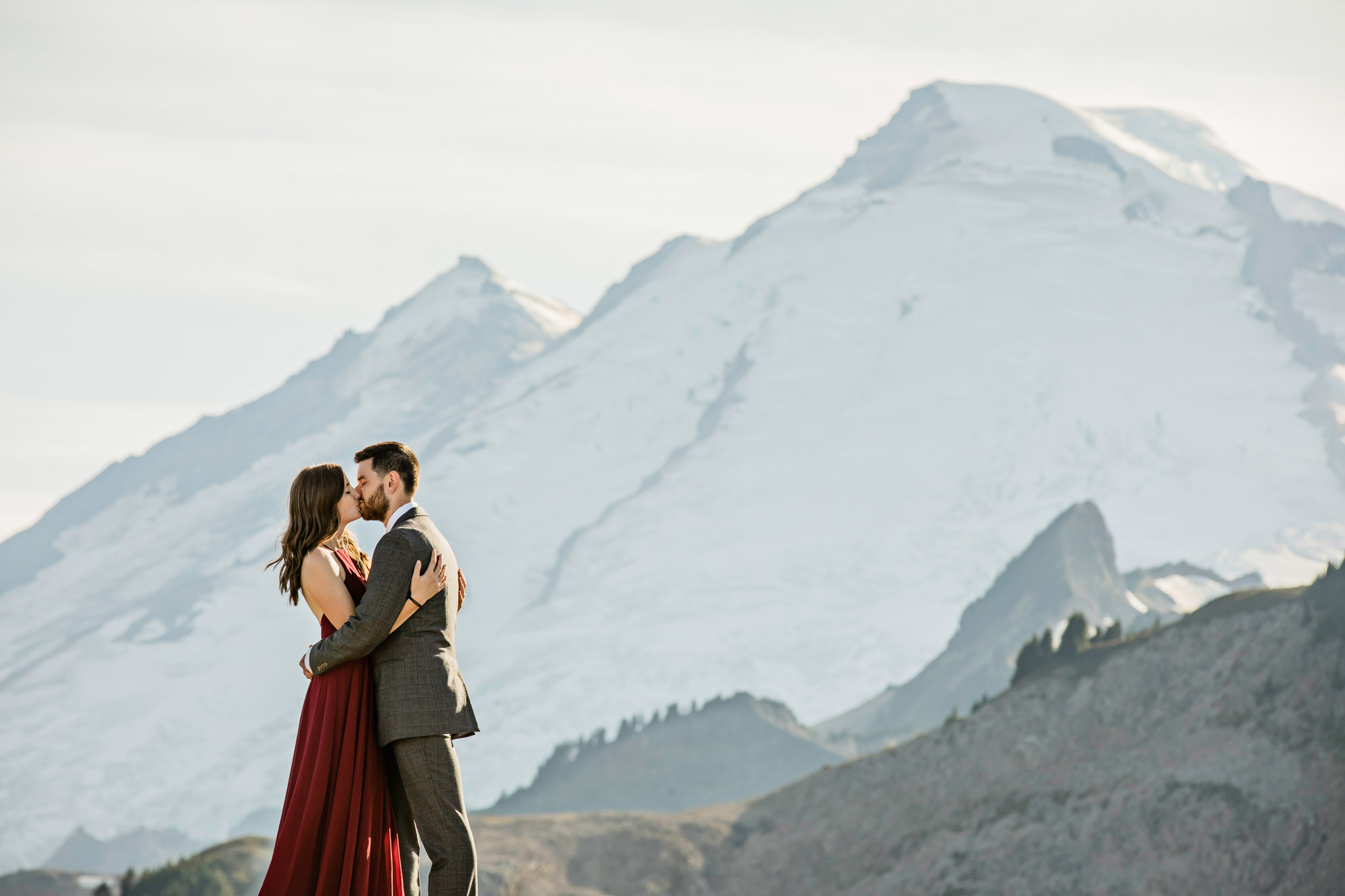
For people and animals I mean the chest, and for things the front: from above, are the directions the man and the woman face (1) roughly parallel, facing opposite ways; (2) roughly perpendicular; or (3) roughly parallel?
roughly parallel, facing opposite ways

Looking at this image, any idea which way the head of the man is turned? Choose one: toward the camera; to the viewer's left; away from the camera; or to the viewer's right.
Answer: to the viewer's left

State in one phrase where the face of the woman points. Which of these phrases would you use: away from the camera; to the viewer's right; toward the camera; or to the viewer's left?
to the viewer's right

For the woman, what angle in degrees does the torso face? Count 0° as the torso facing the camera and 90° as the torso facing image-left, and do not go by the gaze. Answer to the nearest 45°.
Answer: approximately 270°

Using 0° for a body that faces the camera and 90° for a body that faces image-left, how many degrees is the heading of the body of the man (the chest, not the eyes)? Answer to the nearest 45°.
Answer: approximately 90°

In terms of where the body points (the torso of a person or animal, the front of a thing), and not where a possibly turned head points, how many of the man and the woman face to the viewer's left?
1
